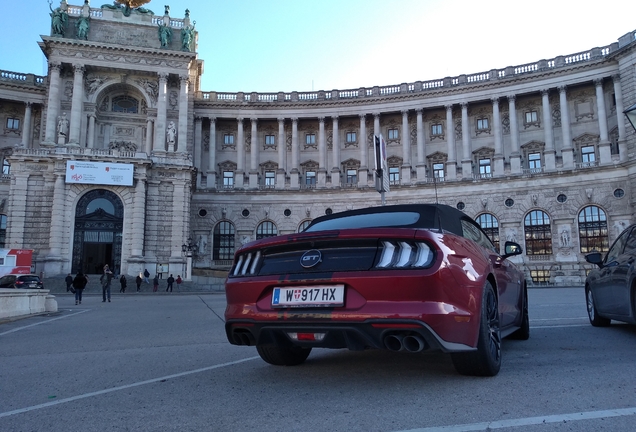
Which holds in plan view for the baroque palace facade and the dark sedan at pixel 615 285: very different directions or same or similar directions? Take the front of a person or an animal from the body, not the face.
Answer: very different directions

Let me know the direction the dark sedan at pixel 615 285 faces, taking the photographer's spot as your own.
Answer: facing away from the viewer and to the left of the viewer

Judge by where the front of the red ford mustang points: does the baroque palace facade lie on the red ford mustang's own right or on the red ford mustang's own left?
on the red ford mustang's own left

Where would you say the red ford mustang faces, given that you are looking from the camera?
facing away from the viewer and to the right of the viewer

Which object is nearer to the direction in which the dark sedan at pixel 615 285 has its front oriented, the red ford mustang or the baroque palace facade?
the baroque palace facade

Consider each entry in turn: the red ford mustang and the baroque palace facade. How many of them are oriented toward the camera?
1

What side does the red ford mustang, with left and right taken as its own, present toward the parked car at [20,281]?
left

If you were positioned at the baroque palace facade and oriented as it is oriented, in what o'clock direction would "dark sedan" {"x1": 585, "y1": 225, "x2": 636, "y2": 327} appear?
The dark sedan is roughly at 11 o'clock from the baroque palace facade.
